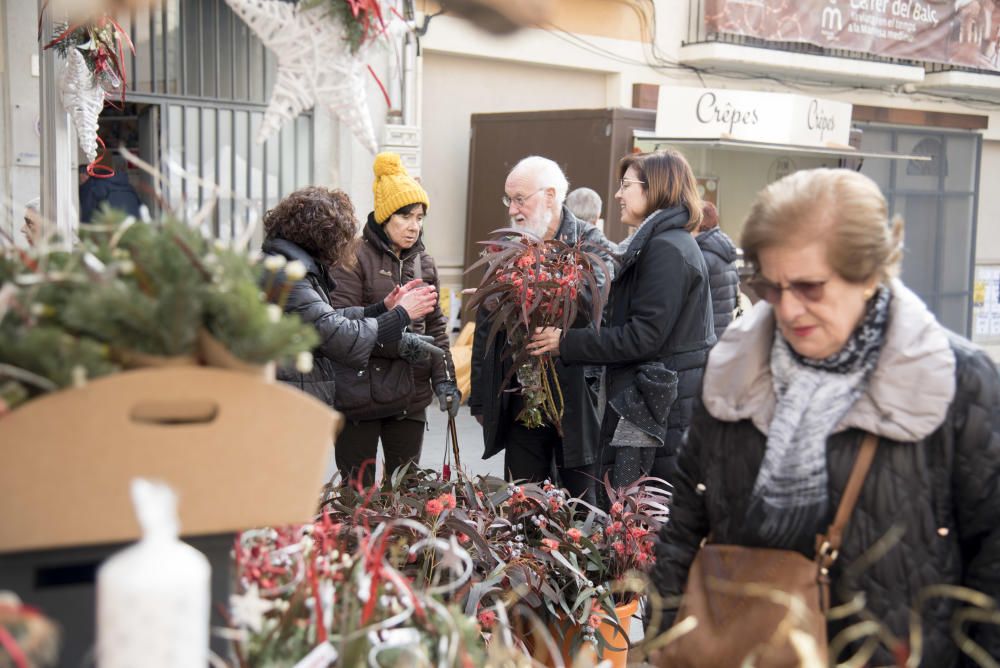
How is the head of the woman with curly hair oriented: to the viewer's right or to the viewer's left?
to the viewer's right

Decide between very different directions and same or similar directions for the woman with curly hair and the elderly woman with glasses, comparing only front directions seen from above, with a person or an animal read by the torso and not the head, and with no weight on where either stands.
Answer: very different directions

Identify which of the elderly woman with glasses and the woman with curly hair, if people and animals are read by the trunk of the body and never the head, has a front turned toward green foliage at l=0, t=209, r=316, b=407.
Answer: the elderly woman with glasses

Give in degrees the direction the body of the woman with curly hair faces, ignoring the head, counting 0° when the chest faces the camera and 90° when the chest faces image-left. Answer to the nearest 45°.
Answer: approximately 270°

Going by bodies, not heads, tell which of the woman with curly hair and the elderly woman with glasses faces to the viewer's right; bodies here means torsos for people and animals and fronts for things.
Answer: the woman with curly hair

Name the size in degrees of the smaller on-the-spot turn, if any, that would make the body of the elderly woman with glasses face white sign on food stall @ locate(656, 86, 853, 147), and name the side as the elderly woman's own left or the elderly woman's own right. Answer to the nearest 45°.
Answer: approximately 135° to the elderly woman's own right

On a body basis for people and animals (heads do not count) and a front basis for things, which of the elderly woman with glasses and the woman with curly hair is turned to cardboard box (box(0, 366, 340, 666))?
the elderly woman with glasses

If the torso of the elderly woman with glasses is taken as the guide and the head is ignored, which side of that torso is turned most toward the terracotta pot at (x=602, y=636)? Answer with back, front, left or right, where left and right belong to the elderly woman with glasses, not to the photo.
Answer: right

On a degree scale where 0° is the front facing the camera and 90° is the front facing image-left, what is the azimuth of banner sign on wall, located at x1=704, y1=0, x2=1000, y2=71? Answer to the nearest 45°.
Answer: approximately 315°
